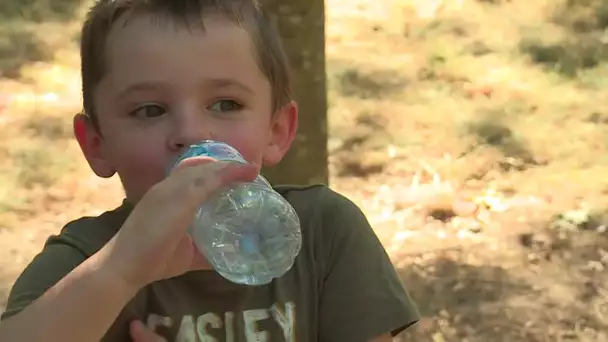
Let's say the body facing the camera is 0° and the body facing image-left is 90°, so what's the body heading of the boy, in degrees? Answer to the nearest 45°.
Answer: approximately 0°

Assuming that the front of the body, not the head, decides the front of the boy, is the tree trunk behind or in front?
behind
